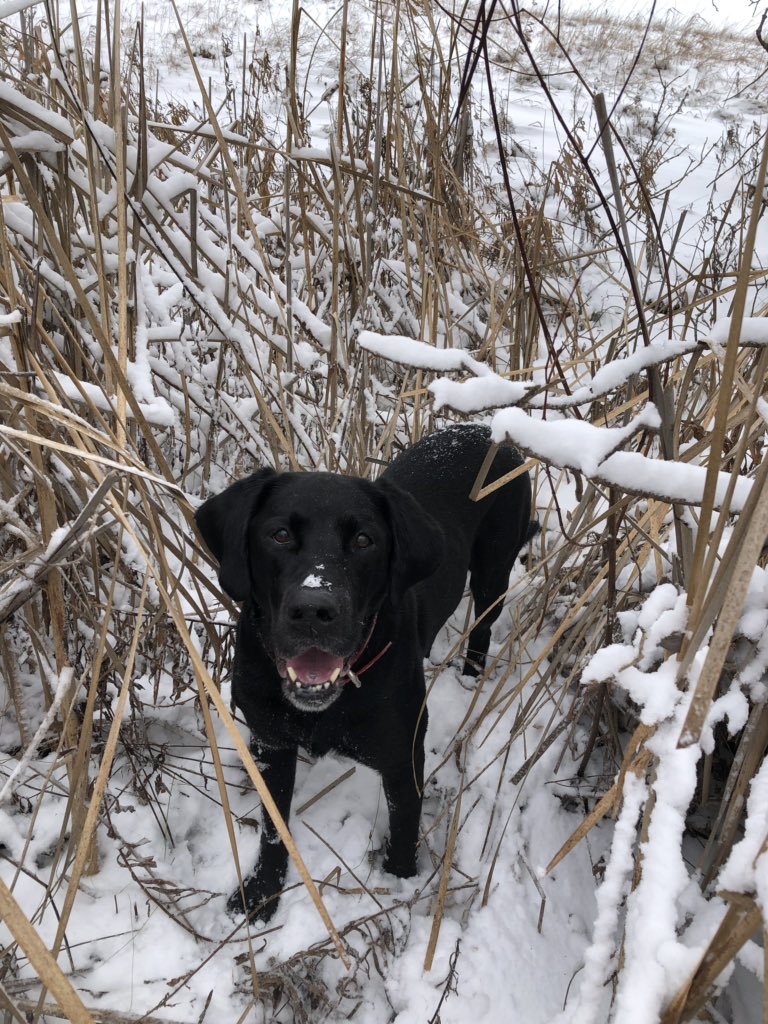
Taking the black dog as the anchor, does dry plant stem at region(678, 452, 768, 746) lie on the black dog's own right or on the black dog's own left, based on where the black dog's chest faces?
on the black dog's own left

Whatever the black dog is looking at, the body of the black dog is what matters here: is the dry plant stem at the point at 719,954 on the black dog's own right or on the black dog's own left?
on the black dog's own left

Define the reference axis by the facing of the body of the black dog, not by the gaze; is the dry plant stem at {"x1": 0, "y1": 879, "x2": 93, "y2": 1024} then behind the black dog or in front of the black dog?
in front

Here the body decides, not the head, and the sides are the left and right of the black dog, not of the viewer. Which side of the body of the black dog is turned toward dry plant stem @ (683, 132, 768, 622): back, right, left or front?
left

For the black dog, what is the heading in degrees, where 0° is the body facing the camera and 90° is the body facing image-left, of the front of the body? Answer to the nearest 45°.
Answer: approximately 45°
